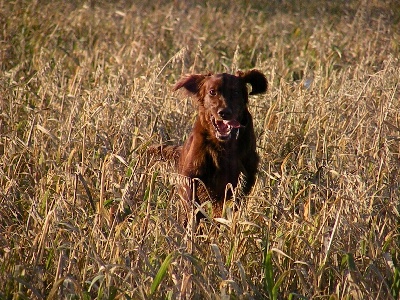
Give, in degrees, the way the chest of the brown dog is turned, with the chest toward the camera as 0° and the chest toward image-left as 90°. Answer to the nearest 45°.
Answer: approximately 0°
